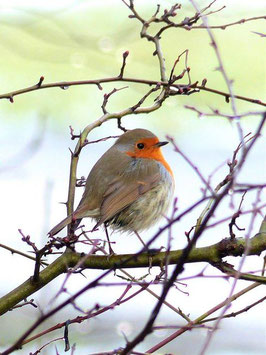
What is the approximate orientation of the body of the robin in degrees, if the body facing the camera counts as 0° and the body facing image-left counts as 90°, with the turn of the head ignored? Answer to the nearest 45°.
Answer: approximately 270°
